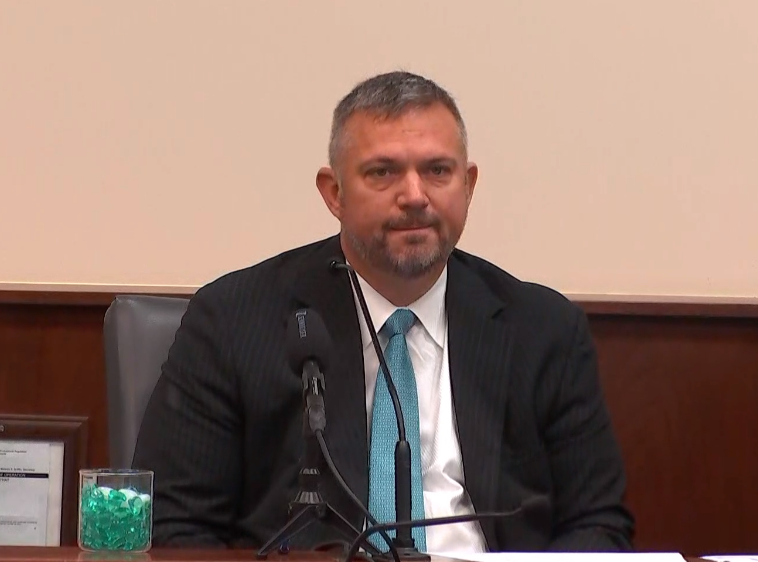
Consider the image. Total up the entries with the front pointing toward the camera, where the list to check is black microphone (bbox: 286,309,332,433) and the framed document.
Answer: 1

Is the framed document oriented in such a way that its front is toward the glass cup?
no

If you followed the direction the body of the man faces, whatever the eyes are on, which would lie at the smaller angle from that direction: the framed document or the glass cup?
the glass cup

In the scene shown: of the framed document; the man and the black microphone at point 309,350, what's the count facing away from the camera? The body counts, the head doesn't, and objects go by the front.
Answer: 1

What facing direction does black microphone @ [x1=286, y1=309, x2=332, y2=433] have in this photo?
away from the camera

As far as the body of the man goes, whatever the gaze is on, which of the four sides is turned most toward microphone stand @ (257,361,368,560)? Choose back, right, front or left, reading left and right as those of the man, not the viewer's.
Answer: front

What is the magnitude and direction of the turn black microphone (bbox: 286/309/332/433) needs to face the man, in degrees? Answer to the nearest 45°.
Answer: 0° — it already faces them

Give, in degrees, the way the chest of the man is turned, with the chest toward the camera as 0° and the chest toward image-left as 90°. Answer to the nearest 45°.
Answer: approximately 0°
